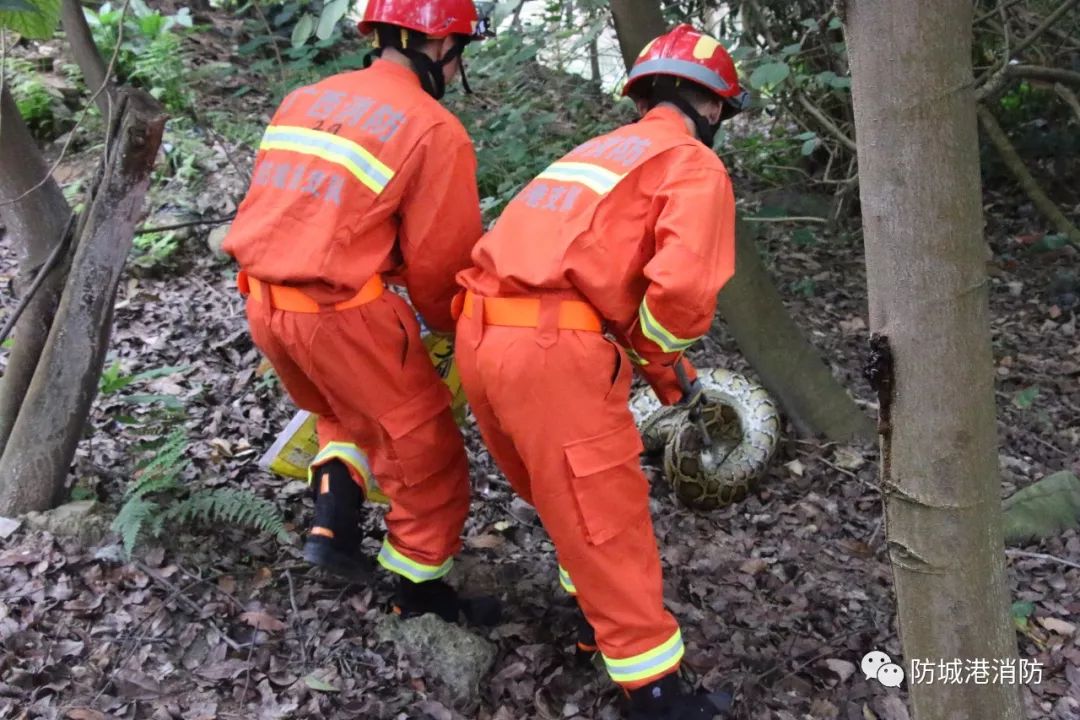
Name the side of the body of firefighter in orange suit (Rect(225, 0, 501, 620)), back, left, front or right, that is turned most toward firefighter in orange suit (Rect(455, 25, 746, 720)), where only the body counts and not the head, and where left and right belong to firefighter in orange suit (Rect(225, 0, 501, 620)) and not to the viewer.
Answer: right

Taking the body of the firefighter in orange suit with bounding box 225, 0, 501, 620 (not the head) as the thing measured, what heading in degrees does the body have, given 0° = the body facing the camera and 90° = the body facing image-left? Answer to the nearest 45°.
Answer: approximately 225°

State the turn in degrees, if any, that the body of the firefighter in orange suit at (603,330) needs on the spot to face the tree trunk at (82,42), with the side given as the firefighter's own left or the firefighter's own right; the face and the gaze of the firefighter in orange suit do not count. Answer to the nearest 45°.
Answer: approximately 90° to the firefighter's own left

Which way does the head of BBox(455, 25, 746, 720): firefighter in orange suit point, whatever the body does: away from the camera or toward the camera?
away from the camera

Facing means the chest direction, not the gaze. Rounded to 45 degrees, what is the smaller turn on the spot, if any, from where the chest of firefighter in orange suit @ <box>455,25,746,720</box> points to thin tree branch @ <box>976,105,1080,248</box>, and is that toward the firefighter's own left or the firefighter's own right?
0° — they already face it

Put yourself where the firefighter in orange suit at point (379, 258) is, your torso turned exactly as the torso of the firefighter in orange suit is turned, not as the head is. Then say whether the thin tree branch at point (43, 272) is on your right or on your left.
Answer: on your left

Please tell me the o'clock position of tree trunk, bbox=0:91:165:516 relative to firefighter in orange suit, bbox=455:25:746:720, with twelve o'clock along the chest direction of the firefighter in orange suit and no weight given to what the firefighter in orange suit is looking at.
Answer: The tree trunk is roughly at 8 o'clock from the firefighter in orange suit.

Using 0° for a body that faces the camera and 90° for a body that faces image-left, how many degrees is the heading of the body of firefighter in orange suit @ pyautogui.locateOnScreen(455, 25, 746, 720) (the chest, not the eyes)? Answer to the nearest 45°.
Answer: approximately 225°

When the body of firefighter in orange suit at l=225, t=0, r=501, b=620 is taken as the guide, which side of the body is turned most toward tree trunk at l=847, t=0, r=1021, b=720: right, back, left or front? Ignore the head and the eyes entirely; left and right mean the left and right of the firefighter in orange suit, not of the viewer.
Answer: right

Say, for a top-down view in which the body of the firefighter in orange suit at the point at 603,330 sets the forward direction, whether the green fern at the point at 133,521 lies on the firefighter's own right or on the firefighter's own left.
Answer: on the firefighter's own left
